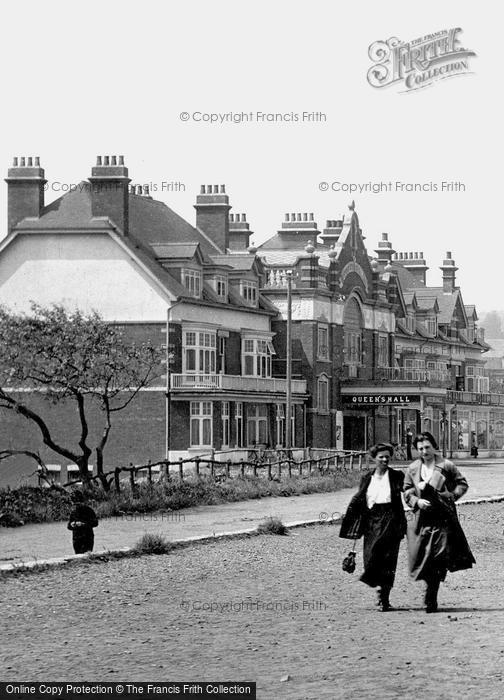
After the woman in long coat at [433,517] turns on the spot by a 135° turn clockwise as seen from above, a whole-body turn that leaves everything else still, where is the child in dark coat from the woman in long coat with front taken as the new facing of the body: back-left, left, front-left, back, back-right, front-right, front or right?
front

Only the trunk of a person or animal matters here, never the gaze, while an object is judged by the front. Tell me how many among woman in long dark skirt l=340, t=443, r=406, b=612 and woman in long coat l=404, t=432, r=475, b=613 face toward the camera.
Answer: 2

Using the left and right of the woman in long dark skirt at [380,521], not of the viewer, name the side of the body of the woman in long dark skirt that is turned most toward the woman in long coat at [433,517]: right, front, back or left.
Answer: left

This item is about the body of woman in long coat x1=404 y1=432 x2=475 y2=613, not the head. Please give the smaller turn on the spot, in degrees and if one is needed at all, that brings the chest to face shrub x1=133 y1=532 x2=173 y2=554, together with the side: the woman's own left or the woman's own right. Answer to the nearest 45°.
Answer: approximately 135° to the woman's own right

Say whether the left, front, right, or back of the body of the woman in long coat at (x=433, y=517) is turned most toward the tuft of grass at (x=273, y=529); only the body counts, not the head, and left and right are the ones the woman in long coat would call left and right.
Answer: back

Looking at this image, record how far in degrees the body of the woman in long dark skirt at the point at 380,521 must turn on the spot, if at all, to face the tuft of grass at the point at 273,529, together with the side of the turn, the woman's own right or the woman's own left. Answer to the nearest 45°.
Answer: approximately 180°

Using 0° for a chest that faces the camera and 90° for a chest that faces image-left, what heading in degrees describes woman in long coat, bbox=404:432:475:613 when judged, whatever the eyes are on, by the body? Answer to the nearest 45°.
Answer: approximately 0°
